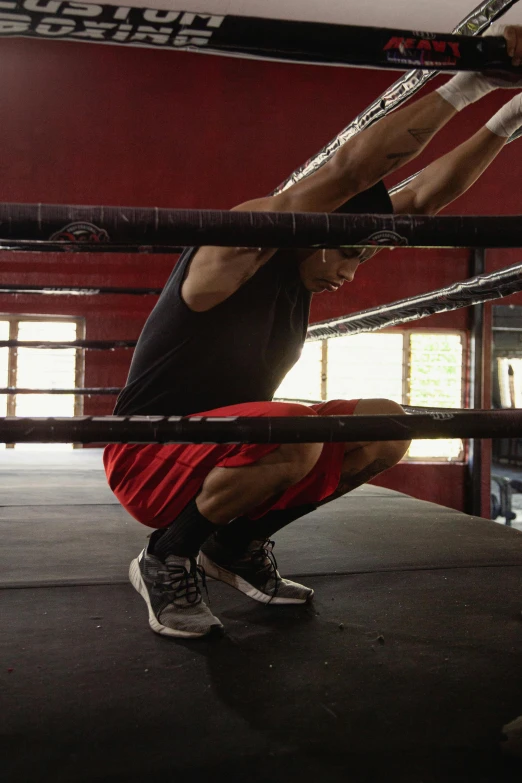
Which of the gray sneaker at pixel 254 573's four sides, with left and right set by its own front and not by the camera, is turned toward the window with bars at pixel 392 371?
left

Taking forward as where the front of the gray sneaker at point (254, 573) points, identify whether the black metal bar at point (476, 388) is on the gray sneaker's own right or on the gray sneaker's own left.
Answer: on the gray sneaker's own left

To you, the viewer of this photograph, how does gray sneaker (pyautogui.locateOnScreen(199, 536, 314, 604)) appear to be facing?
facing to the right of the viewer

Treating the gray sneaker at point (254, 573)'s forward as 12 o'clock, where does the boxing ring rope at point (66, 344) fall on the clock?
The boxing ring rope is roughly at 8 o'clock from the gray sneaker.

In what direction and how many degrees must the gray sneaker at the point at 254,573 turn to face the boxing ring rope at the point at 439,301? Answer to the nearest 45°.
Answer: approximately 45° to its left

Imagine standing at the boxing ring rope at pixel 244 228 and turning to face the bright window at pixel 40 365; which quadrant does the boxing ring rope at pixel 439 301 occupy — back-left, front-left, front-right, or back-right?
front-right

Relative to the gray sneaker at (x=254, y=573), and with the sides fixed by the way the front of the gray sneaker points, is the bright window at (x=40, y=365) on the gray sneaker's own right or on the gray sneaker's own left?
on the gray sneaker's own left
